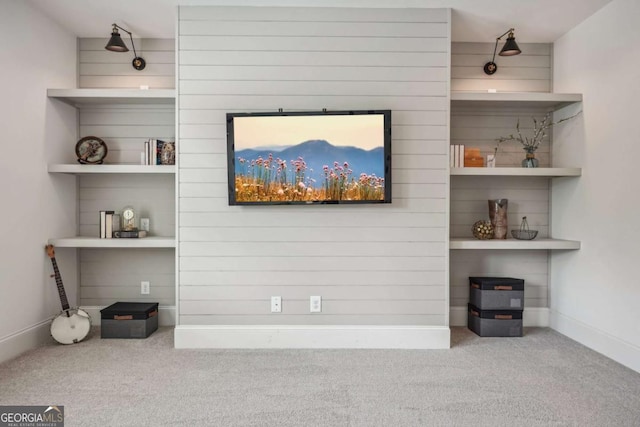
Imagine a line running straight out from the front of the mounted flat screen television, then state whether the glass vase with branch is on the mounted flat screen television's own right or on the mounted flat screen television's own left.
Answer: on the mounted flat screen television's own left

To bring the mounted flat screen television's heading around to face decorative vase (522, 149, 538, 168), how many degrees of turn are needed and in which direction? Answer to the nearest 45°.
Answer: approximately 90° to its left

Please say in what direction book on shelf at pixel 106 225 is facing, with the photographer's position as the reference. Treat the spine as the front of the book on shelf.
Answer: facing the viewer

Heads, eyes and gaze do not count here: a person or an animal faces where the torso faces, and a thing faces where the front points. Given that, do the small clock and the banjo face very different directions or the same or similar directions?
same or similar directions

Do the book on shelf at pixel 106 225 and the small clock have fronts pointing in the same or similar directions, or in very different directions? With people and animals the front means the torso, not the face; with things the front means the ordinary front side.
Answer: same or similar directions

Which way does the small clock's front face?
toward the camera

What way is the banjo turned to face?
toward the camera

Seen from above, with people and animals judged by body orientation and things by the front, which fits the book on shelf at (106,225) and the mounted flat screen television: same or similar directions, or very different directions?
same or similar directions

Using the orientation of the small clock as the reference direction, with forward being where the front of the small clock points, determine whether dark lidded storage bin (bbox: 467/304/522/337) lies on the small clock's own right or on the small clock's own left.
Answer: on the small clock's own left
